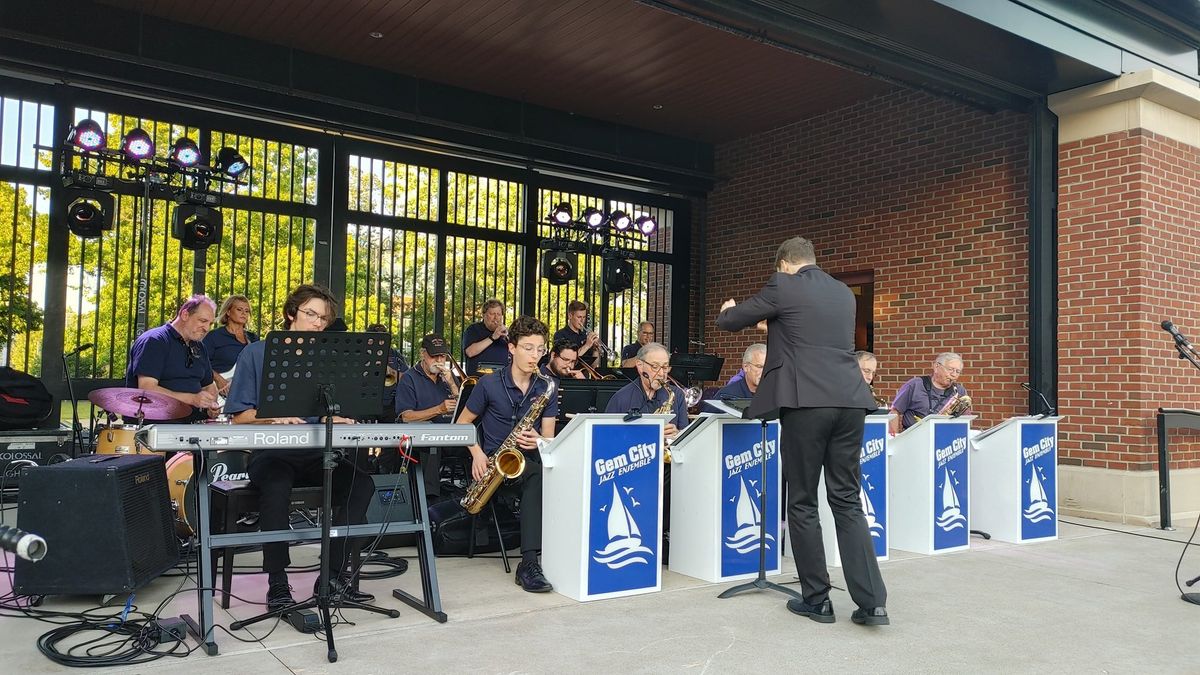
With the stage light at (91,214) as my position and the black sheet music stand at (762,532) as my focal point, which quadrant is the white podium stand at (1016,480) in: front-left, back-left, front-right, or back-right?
front-left

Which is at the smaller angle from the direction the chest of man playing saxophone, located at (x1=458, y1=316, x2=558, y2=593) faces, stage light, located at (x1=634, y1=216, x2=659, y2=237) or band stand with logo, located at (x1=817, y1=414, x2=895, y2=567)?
the band stand with logo

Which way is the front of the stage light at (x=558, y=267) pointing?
toward the camera

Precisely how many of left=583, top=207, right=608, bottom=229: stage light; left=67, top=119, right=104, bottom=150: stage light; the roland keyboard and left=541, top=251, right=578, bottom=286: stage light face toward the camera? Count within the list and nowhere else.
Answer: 3

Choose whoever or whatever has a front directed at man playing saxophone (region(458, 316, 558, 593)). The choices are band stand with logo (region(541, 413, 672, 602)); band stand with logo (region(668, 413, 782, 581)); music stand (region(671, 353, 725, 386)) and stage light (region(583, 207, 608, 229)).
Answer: the stage light

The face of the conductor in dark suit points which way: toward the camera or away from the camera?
away from the camera

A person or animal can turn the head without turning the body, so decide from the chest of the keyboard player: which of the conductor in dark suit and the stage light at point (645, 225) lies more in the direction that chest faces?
the conductor in dark suit

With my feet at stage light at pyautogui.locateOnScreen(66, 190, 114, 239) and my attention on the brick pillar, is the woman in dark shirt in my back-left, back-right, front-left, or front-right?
front-right

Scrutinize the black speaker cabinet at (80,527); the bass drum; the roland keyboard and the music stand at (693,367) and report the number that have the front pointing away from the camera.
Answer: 2

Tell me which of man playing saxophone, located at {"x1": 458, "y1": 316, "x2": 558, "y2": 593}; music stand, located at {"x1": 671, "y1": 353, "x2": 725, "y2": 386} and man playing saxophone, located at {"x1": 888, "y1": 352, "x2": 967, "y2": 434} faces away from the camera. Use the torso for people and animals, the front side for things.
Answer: the music stand

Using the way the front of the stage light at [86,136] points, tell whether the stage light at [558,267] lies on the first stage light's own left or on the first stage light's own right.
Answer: on the first stage light's own left
